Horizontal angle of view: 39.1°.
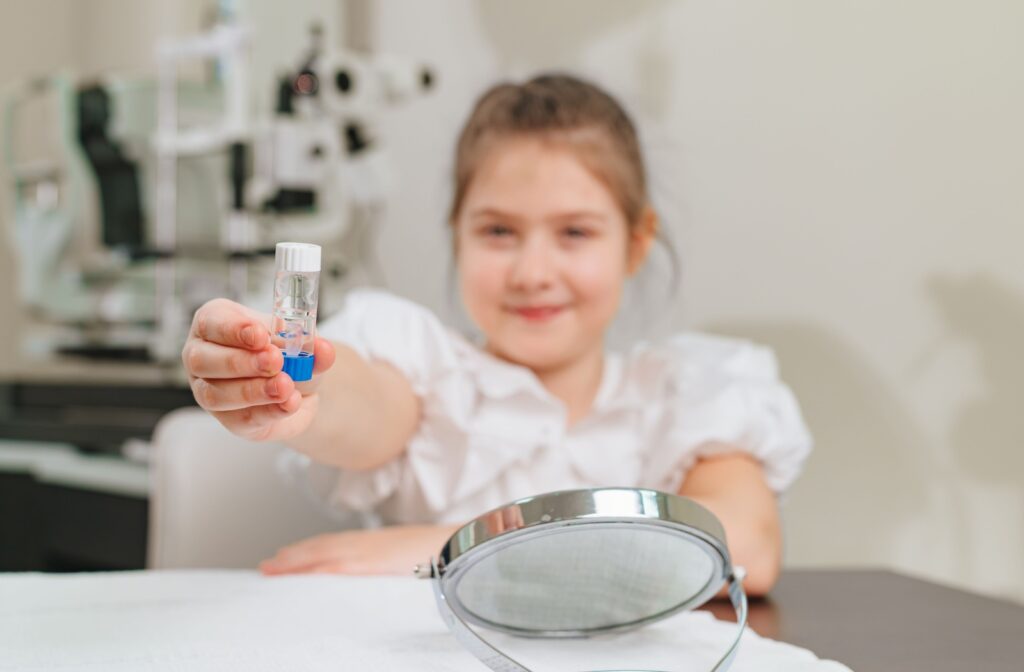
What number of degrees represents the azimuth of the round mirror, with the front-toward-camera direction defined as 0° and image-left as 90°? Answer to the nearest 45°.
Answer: approximately 0°

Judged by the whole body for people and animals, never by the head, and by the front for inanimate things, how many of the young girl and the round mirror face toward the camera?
2
